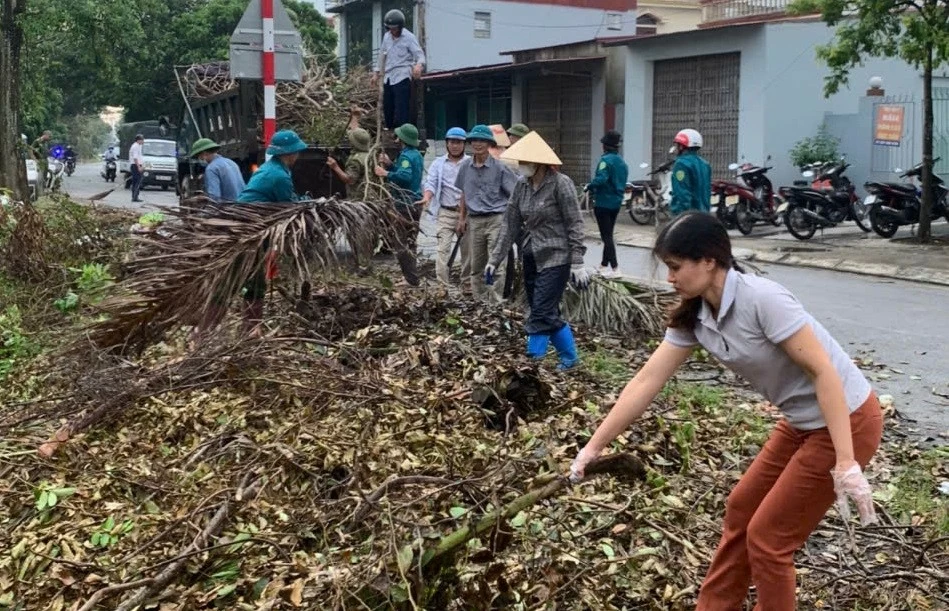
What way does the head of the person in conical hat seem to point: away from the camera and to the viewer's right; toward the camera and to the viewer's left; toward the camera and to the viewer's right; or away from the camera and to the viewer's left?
toward the camera and to the viewer's left

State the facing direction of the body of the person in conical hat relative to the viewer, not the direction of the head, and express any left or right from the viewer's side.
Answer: facing the viewer and to the left of the viewer

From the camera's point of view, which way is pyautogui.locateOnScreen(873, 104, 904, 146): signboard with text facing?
toward the camera

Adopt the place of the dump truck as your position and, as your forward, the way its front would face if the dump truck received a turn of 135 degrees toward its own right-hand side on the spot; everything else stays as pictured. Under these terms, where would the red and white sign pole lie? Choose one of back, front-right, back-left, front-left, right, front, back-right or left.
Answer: right

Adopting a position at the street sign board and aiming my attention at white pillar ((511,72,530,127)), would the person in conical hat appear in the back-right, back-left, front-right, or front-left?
back-right

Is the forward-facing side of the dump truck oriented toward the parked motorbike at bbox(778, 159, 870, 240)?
no

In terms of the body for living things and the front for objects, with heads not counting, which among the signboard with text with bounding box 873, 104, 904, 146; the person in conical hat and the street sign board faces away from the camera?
the street sign board

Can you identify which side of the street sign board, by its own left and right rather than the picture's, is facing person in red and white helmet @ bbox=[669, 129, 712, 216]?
right

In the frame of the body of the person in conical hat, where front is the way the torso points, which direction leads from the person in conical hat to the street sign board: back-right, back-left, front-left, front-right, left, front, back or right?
right

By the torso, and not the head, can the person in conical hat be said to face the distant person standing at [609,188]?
no

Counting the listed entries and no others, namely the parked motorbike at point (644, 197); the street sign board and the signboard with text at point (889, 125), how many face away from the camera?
1

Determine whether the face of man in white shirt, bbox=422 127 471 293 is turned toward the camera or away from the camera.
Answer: toward the camera

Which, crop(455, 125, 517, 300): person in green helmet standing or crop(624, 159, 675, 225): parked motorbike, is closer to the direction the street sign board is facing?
the parked motorbike

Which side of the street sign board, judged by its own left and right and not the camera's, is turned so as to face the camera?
back

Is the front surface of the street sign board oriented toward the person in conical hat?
no

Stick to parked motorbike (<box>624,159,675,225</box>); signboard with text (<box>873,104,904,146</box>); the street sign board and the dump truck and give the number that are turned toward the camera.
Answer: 1
